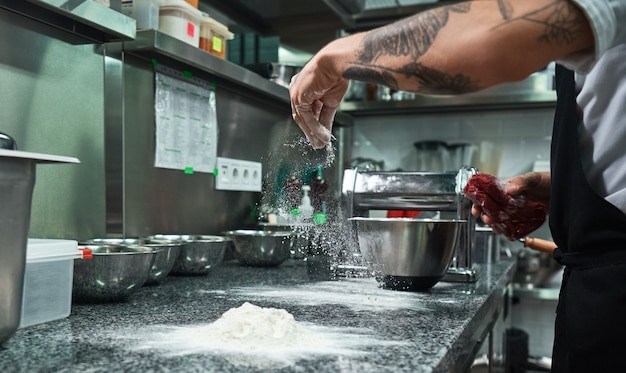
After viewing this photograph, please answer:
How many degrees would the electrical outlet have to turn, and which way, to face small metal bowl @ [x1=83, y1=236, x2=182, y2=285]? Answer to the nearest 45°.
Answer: approximately 45° to its right

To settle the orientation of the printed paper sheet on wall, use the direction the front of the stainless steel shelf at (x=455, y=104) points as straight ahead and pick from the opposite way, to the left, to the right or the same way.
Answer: to the left

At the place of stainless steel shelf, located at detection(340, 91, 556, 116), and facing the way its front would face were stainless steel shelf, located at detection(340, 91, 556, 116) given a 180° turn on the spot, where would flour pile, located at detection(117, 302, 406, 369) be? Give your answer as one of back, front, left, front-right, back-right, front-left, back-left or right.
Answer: back

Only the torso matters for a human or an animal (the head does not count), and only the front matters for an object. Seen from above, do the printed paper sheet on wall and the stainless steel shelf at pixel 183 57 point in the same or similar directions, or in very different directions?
same or similar directions

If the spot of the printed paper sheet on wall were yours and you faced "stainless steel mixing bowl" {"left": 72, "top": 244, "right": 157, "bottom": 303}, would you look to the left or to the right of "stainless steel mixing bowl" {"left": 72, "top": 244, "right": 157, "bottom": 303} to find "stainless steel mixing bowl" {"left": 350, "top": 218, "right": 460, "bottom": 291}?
left

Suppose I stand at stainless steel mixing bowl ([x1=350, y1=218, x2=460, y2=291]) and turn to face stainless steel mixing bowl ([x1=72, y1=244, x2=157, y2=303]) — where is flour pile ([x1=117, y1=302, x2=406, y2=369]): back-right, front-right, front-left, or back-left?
front-left

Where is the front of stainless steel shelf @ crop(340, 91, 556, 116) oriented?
toward the camera

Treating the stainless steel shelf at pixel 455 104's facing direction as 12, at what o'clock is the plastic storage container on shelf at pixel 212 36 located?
The plastic storage container on shelf is roughly at 1 o'clock from the stainless steel shelf.

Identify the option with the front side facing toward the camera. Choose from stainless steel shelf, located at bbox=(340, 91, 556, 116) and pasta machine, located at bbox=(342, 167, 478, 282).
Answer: the stainless steel shelf

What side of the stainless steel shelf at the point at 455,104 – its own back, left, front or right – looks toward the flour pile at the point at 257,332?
front

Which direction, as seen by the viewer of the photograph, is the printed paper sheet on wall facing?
facing the viewer and to the right of the viewer
